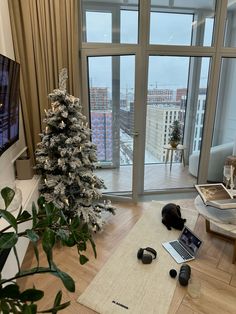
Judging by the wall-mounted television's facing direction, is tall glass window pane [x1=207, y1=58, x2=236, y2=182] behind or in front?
in front

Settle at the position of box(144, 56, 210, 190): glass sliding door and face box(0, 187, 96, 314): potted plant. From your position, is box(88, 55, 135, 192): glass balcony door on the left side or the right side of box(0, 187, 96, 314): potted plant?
right

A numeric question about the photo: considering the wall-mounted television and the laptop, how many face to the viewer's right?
1

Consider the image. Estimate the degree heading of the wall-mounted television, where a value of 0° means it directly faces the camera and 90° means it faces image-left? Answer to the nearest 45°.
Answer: approximately 270°

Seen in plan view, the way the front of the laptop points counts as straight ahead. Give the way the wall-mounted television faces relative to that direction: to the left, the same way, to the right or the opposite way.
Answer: the opposite way

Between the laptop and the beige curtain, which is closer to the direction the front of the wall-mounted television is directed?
the laptop
